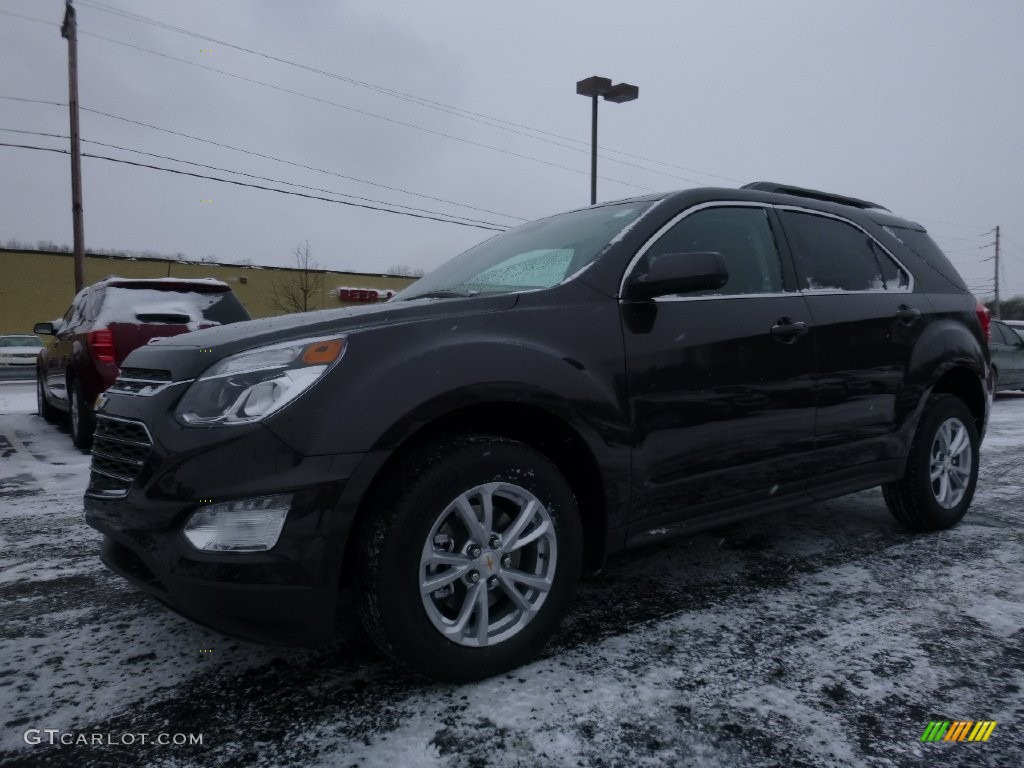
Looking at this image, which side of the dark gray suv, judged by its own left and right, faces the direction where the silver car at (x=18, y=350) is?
right

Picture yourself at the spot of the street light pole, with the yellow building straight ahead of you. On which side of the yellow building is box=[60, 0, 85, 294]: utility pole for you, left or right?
left

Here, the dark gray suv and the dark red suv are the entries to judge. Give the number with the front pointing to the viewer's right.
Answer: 0

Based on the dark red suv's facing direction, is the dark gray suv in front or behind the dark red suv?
behind

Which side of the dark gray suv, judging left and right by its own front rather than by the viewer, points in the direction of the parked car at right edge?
back

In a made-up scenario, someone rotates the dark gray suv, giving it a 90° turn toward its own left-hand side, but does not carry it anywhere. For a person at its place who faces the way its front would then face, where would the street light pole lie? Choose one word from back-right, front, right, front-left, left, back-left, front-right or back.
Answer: back-left

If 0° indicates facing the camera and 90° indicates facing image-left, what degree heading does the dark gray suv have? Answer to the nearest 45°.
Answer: approximately 45°

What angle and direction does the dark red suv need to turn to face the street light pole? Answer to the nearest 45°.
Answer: approximately 90° to its right

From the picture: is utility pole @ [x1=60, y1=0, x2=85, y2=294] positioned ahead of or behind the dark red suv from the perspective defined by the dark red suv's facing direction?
ahead

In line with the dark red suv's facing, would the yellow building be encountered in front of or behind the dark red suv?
in front

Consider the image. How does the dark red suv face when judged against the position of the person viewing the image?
facing away from the viewer and to the left of the viewer
